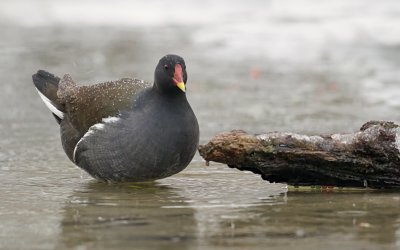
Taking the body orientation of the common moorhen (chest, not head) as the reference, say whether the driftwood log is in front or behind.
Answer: in front

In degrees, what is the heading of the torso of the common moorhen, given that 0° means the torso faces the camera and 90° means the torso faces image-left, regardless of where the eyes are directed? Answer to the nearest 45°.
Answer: approximately 315°
